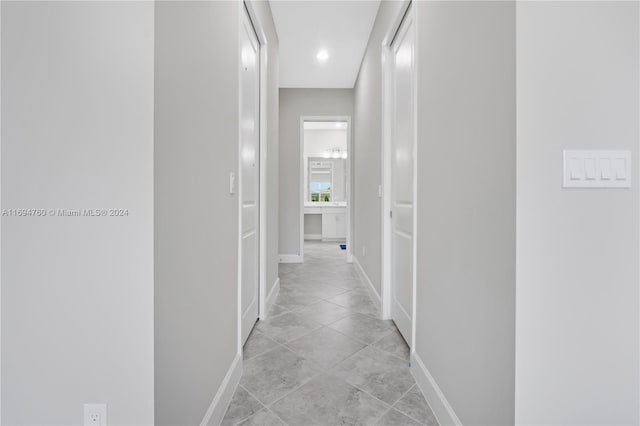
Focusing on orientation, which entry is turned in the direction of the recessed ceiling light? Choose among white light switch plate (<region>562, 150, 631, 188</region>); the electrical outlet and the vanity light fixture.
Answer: the vanity light fixture

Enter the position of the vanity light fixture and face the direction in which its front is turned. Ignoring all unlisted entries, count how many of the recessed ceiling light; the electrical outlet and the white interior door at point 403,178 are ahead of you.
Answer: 3

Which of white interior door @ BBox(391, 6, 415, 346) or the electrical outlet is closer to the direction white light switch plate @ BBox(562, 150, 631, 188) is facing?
the electrical outlet

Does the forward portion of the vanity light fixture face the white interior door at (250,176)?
yes

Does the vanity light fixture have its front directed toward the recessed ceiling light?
yes

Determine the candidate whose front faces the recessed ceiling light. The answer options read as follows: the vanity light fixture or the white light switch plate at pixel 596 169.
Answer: the vanity light fixture

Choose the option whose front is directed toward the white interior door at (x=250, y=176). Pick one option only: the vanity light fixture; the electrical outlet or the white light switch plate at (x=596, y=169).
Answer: the vanity light fixture
